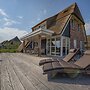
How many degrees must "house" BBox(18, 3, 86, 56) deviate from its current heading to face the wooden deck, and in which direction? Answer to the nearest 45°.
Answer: approximately 45° to its left

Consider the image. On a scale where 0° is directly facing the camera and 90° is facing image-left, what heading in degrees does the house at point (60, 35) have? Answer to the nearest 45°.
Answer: approximately 45°
